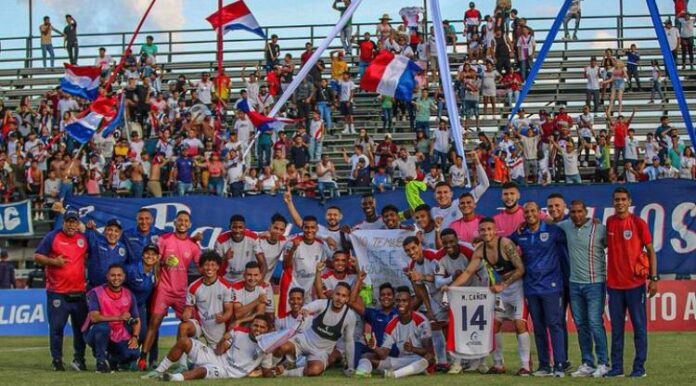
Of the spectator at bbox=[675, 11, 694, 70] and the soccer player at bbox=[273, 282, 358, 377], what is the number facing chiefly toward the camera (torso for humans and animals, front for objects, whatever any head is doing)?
2

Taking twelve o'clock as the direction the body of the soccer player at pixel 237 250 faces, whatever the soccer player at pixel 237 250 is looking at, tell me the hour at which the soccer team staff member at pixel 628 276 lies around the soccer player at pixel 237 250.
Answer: the soccer team staff member at pixel 628 276 is roughly at 10 o'clock from the soccer player at pixel 237 250.

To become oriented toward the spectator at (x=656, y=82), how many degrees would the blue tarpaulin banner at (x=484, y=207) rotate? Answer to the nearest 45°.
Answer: approximately 135° to its left

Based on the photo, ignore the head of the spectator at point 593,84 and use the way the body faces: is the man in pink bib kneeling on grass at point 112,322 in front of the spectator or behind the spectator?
in front

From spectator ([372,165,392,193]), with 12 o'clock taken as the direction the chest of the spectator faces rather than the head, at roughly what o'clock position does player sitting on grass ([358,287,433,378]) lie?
The player sitting on grass is roughly at 12 o'clock from the spectator.
